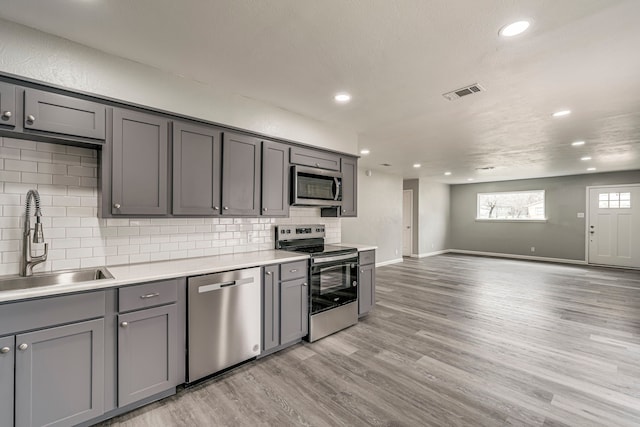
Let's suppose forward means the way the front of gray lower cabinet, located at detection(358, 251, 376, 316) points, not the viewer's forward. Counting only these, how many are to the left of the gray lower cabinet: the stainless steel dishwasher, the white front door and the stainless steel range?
1

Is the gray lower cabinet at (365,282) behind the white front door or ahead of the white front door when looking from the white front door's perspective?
ahead

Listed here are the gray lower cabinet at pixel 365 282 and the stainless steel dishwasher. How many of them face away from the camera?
0

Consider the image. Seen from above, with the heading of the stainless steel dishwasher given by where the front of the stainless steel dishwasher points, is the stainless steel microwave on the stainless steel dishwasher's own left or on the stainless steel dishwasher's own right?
on the stainless steel dishwasher's own left

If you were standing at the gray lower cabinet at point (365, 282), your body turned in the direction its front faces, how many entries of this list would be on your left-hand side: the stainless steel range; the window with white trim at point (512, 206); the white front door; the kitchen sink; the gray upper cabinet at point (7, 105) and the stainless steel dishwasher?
2

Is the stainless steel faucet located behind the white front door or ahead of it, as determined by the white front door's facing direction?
ahead

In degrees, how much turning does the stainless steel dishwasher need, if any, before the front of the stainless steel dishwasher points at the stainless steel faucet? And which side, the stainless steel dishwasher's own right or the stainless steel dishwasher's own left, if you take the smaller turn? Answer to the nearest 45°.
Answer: approximately 135° to the stainless steel dishwasher's own right

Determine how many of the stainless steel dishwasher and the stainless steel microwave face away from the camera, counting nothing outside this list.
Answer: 0

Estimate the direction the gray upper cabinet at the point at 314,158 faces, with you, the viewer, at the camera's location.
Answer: facing the viewer and to the right of the viewer

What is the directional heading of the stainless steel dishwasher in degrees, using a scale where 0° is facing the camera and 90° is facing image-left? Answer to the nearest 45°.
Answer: approximately 315°

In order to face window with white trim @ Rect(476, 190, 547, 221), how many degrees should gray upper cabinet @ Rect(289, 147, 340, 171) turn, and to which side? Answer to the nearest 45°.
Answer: approximately 90° to its left

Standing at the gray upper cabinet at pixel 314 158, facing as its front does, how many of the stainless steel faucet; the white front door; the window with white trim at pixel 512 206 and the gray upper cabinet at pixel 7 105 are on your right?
2

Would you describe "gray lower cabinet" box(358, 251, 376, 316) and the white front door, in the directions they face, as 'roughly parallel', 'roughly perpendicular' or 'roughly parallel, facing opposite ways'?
roughly perpendicular
